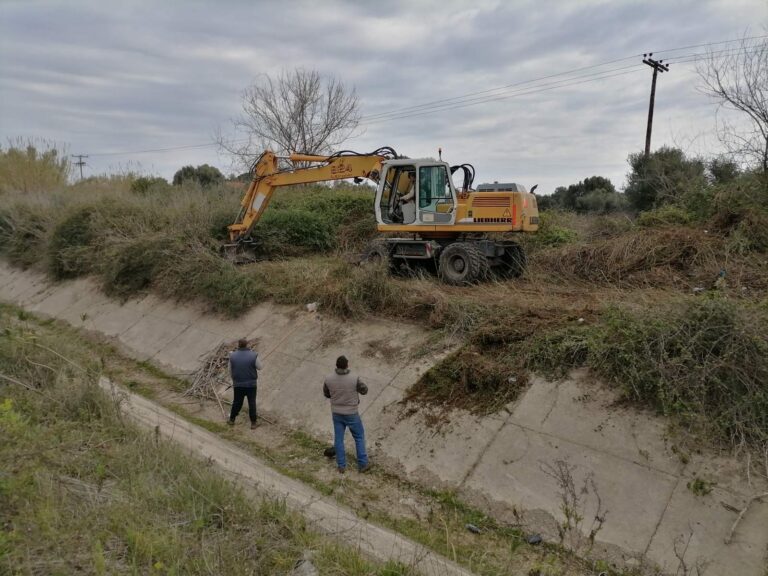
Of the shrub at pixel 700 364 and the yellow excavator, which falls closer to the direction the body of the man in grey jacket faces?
the yellow excavator

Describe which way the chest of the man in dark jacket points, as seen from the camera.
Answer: away from the camera

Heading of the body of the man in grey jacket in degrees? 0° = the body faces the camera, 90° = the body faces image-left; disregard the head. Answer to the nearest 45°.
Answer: approximately 180°

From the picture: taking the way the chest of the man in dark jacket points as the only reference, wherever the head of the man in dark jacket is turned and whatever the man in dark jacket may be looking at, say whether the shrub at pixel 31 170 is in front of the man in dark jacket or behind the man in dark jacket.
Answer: in front

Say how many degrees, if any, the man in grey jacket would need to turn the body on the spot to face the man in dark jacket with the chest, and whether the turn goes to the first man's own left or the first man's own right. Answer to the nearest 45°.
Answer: approximately 45° to the first man's own left

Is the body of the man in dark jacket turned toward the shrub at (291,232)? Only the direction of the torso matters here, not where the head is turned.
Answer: yes

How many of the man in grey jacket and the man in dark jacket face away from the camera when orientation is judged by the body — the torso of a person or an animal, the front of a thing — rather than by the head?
2

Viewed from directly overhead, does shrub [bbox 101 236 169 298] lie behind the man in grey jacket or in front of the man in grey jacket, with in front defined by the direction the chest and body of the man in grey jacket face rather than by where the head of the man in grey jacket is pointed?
in front

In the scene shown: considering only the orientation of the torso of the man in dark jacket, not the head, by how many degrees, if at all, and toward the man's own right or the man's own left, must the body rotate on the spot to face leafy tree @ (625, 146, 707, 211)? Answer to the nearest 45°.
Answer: approximately 45° to the man's own right
